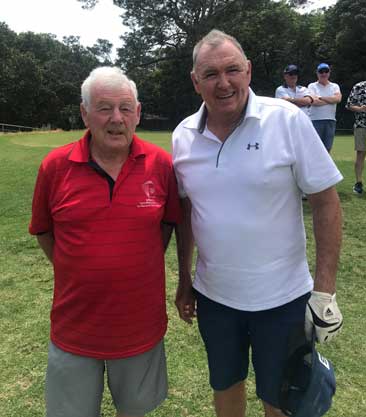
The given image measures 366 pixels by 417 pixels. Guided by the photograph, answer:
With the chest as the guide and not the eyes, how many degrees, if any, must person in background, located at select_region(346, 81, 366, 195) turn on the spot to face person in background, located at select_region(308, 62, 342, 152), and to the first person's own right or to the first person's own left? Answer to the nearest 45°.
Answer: approximately 45° to the first person's own right

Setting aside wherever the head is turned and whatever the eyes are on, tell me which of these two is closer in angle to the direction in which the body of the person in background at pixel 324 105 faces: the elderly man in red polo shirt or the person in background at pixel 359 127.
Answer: the elderly man in red polo shirt

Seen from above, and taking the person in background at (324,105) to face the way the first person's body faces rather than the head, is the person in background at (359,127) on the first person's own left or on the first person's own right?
on the first person's own left

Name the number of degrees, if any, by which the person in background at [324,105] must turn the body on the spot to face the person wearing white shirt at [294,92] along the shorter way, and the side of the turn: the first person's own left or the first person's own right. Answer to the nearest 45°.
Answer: approximately 45° to the first person's own right

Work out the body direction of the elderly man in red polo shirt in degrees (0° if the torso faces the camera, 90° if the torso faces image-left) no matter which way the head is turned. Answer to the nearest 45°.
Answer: approximately 0°

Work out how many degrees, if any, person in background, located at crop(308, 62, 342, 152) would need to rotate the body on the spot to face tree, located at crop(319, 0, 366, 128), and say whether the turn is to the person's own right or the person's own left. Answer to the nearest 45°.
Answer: approximately 180°

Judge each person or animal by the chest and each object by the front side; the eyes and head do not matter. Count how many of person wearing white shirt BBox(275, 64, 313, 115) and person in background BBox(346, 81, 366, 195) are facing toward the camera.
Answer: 2
